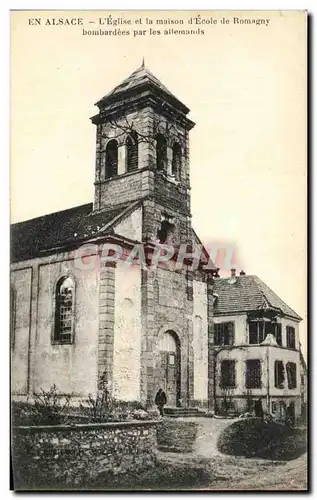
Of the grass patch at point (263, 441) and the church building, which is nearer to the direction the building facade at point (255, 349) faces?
the grass patch

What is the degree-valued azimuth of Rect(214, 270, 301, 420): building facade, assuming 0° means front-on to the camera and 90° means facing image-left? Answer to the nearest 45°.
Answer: approximately 0°

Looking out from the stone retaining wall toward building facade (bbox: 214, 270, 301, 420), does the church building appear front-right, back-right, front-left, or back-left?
front-left

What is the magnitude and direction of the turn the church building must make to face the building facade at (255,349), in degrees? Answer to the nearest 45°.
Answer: approximately 45° to its left

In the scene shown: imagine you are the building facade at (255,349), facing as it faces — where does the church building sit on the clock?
The church building is roughly at 3 o'clock from the building facade.

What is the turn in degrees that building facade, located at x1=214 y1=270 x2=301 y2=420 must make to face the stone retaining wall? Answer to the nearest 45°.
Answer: approximately 45° to its right

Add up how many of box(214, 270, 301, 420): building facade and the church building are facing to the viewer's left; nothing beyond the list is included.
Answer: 0

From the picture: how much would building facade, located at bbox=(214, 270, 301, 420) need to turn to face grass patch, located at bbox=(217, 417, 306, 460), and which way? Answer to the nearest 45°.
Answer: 0° — it already faces it
